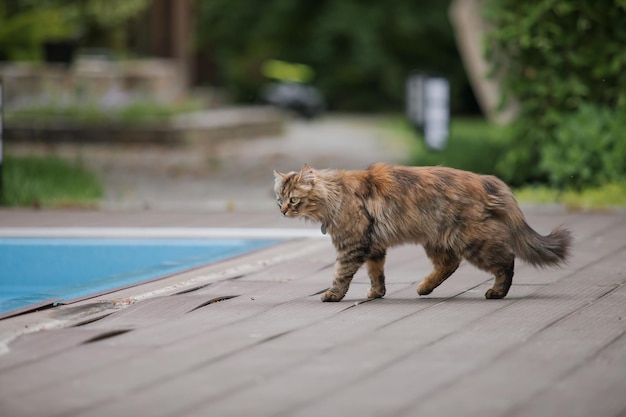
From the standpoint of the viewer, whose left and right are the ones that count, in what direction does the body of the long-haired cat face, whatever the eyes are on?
facing to the left of the viewer

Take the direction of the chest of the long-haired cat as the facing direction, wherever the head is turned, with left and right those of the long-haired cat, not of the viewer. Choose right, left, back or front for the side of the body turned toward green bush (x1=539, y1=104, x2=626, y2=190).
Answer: right
